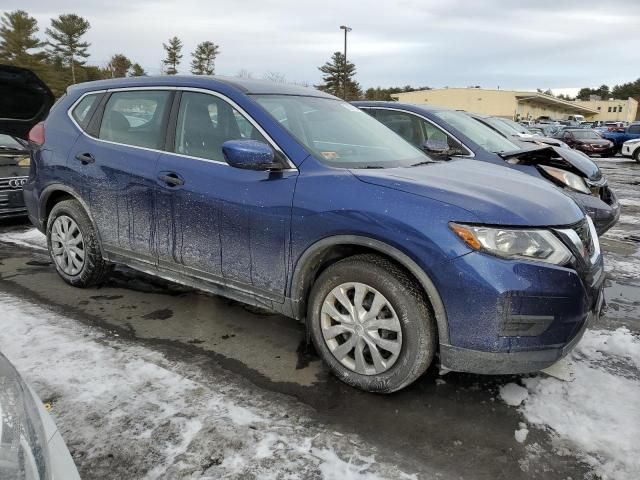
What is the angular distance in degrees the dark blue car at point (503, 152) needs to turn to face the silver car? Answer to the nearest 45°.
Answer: approximately 45° to its right

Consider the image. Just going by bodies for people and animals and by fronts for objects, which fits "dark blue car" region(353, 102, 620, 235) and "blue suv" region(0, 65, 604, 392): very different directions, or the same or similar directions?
same or similar directions

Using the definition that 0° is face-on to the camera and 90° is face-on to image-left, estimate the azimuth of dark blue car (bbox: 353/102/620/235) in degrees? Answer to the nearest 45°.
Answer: approximately 315°

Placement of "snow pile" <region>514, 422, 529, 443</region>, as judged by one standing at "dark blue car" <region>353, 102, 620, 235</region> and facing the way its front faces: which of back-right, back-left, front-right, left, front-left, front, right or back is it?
front-right

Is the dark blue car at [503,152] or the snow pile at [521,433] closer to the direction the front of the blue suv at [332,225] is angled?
the snow pile

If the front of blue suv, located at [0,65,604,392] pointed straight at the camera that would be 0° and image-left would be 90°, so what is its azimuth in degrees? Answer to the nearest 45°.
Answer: approximately 315°

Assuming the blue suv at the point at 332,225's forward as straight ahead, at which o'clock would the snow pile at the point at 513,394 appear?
The snow pile is roughly at 11 o'clock from the blue suv.

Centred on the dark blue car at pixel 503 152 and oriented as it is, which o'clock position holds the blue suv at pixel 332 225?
The blue suv is roughly at 2 o'clock from the dark blue car.

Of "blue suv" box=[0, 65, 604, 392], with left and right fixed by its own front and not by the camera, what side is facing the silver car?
right

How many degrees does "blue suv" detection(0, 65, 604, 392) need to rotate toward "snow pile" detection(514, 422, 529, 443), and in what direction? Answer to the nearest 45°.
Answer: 0° — it already faces it
